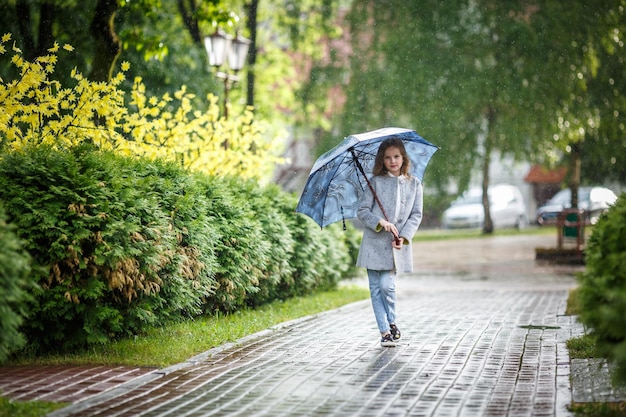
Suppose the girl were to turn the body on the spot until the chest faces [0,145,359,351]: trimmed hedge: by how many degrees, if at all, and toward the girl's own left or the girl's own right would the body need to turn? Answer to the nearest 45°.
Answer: approximately 45° to the girl's own right

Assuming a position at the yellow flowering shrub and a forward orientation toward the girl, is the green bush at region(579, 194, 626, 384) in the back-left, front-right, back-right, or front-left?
front-right

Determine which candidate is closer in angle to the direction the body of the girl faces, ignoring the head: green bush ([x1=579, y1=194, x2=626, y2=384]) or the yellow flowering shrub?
the green bush

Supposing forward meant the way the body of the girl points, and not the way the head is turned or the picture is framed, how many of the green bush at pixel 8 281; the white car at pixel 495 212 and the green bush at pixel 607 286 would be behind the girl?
1

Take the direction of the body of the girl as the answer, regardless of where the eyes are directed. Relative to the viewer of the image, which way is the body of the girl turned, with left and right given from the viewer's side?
facing the viewer

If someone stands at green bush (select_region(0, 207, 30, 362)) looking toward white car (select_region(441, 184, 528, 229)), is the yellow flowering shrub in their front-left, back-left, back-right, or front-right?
front-left

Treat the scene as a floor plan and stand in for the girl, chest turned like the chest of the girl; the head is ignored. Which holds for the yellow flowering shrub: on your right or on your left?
on your right

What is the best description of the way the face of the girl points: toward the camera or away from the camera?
toward the camera

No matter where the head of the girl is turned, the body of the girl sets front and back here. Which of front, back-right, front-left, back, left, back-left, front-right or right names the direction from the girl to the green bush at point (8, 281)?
front-right

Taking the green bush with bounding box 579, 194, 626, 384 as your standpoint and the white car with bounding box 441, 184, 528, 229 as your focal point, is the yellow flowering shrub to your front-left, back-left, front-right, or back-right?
front-left

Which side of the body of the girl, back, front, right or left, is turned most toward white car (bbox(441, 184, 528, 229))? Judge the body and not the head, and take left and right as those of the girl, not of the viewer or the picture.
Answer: back

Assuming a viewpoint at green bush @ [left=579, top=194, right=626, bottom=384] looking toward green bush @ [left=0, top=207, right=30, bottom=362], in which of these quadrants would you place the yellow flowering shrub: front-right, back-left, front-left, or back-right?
front-right

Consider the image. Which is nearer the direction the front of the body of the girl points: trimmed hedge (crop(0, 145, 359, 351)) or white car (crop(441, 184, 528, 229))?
the trimmed hedge

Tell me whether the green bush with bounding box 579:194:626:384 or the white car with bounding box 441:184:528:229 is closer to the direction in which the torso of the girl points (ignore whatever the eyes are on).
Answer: the green bush
